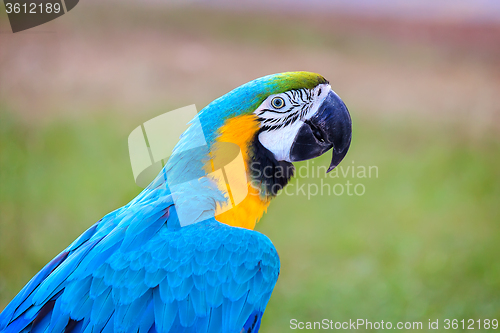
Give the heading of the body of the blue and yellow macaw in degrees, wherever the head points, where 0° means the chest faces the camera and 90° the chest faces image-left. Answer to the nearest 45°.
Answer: approximately 270°
